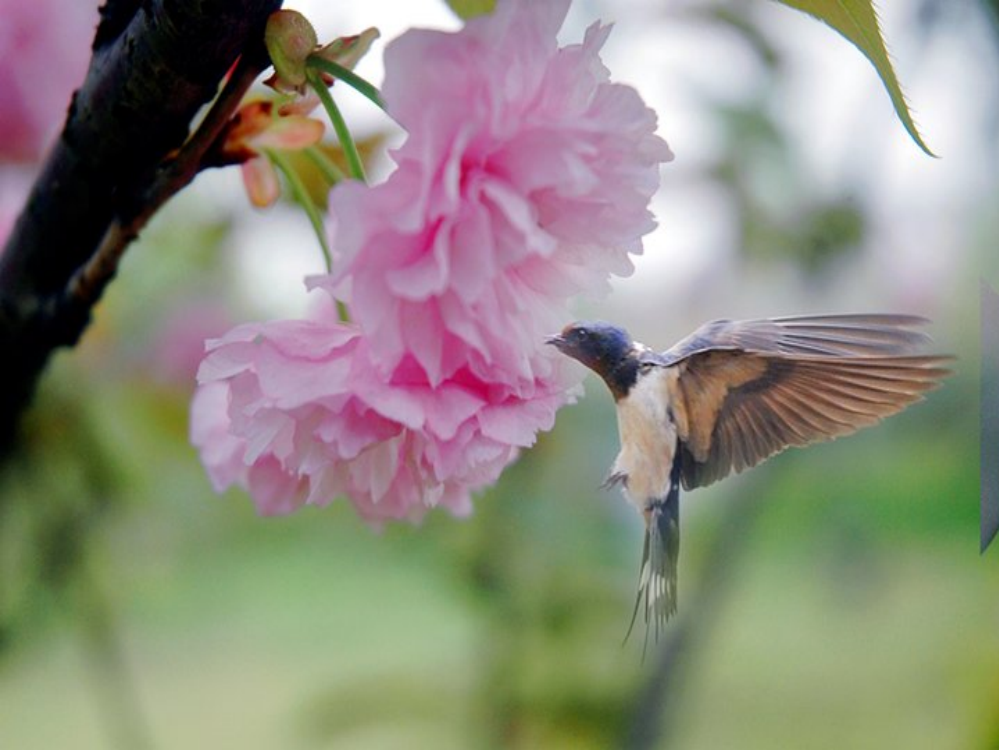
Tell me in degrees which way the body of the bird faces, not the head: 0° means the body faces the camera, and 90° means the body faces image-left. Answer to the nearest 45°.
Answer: approximately 90°
